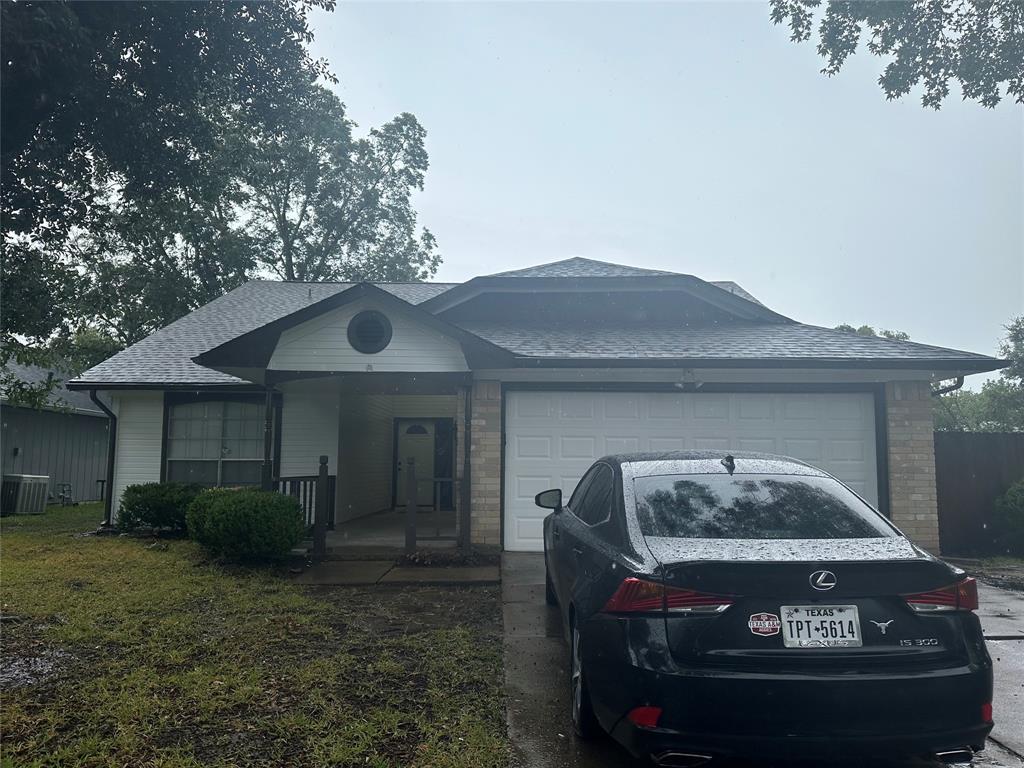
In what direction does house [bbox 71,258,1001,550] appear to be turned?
toward the camera

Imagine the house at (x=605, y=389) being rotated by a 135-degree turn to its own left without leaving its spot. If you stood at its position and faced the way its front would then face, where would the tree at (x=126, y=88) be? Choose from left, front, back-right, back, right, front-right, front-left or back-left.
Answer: back

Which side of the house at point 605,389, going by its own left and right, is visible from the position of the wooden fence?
left

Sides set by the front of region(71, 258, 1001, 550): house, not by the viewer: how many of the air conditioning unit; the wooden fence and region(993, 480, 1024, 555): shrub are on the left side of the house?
2

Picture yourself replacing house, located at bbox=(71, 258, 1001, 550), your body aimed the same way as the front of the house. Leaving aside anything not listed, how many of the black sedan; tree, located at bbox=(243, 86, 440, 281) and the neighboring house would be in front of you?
1

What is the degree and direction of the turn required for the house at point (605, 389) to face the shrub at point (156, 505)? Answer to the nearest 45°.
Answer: approximately 90° to its right

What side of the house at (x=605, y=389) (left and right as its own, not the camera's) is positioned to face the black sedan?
front

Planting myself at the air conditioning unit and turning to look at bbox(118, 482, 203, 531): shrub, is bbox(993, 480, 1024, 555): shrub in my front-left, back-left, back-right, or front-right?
front-left

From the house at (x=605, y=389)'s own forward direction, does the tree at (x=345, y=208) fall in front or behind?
behind

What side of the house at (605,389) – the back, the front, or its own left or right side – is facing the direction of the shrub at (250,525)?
front

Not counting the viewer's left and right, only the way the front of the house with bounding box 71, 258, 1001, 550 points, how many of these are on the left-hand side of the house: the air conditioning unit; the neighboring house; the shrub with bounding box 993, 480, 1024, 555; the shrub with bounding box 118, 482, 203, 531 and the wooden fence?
2

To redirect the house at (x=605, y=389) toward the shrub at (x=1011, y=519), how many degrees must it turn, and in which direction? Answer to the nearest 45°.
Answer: approximately 90° to its left

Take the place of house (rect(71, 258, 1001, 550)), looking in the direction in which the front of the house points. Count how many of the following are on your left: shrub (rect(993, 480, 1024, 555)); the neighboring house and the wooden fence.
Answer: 2

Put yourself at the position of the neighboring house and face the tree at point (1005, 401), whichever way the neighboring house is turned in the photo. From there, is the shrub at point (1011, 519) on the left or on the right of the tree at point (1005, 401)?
right

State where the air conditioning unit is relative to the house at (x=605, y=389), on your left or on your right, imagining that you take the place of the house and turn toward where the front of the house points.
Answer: on your right

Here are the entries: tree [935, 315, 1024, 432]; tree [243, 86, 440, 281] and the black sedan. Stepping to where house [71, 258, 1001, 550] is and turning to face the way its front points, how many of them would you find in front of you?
1

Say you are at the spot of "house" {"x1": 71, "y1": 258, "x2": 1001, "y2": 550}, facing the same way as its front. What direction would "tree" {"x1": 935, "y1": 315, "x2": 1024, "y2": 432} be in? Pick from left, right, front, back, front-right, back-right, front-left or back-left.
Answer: back-left
